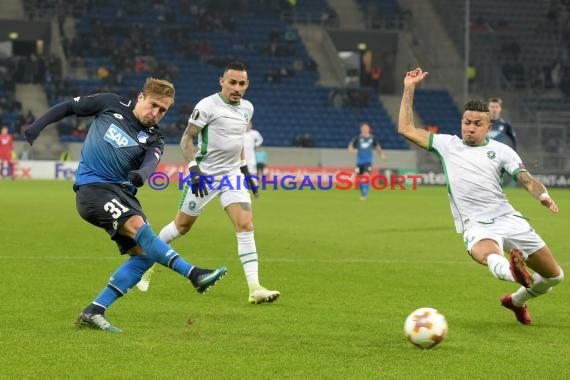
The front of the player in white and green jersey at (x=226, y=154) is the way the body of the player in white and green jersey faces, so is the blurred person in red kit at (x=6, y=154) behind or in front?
behind

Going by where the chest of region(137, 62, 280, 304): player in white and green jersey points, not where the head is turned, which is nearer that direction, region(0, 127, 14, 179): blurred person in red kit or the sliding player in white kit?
the sliding player in white kit

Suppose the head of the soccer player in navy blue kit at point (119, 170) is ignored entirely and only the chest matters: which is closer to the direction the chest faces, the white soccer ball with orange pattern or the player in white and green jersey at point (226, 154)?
the white soccer ball with orange pattern

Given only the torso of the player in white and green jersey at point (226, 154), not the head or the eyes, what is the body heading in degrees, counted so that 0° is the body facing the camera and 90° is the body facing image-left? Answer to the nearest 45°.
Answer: approximately 315°

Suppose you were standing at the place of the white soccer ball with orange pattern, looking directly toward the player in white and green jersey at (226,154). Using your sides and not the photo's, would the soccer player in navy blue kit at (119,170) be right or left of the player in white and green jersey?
left

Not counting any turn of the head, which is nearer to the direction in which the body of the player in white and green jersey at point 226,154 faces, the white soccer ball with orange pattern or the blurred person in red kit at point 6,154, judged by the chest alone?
the white soccer ball with orange pattern

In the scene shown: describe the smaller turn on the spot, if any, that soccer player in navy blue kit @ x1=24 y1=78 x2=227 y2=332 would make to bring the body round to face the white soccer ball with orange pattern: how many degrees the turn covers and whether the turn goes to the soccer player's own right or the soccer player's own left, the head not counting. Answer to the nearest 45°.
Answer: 0° — they already face it
